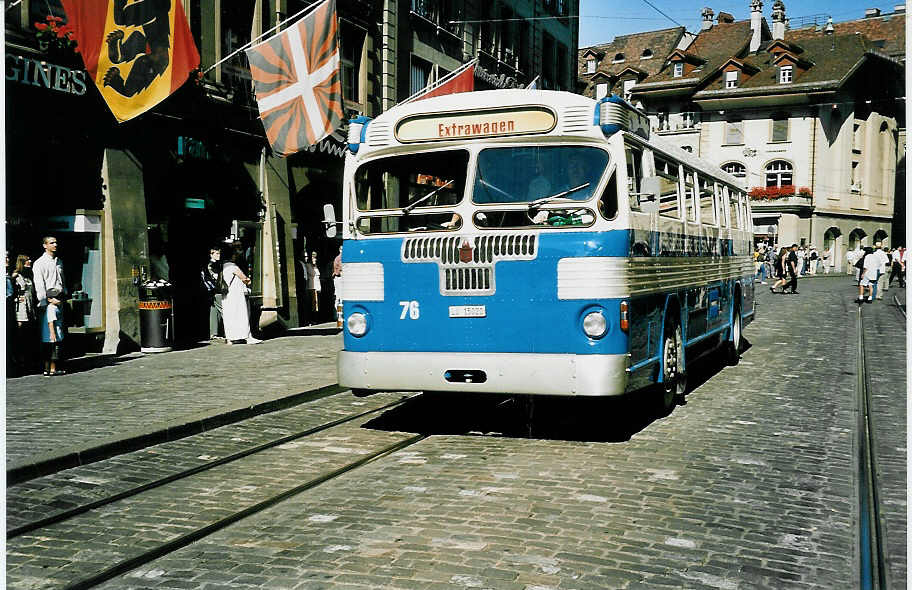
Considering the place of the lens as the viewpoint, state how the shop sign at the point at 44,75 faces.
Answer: facing the viewer and to the right of the viewer

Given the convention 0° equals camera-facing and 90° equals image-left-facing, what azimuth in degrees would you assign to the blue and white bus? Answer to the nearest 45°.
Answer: approximately 45°

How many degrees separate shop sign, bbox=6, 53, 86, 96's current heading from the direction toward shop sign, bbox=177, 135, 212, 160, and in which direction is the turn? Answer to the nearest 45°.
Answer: approximately 90° to its left

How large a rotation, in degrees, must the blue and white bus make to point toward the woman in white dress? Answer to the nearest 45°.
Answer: approximately 90° to its right

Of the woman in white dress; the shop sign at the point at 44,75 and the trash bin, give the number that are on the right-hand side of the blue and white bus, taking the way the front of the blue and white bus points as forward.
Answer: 3

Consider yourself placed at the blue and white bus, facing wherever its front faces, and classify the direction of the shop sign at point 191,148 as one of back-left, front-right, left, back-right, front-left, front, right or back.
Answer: right
